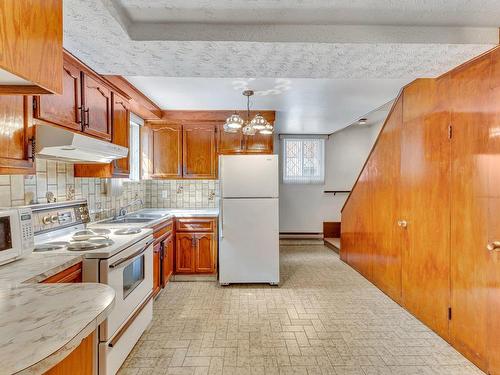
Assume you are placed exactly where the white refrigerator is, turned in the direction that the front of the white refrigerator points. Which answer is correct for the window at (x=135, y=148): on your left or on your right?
on your right

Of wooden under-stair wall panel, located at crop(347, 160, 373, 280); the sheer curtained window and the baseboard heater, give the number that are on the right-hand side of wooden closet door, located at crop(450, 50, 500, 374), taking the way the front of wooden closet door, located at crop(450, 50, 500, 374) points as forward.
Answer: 3

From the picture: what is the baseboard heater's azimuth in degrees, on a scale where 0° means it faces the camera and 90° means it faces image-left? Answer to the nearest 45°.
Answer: approximately 0°

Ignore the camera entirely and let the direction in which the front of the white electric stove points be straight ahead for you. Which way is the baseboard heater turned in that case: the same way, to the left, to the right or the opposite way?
to the right

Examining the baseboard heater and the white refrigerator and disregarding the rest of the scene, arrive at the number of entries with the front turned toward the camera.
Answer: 2

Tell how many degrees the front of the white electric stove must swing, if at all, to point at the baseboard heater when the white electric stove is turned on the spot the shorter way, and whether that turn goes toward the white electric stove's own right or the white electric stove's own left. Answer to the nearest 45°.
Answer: approximately 90° to the white electric stove's own left

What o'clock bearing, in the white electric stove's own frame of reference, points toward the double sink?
The double sink is roughly at 8 o'clock from the white electric stove.

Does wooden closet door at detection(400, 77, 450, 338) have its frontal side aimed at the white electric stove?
yes
